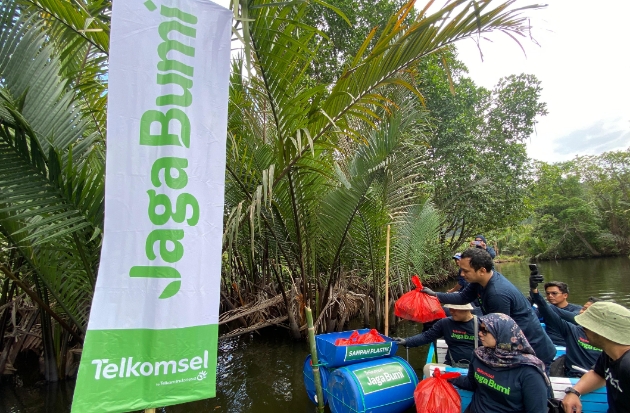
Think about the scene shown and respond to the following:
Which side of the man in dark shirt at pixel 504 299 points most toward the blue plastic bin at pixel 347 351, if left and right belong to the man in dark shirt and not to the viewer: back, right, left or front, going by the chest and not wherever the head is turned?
front

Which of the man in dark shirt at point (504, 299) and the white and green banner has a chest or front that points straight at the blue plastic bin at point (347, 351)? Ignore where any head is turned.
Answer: the man in dark shirt

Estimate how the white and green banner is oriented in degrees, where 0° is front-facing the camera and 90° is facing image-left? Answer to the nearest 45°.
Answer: approximately 0°

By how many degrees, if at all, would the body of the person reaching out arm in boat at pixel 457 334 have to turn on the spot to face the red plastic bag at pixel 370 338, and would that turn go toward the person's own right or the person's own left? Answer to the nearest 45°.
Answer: approximately 45° to the person's own right

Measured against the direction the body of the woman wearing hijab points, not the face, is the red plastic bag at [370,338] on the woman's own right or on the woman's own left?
on the woman's own right

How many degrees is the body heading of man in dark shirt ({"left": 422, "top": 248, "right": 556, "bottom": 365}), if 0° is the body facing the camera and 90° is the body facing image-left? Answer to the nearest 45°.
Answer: approximately 90°

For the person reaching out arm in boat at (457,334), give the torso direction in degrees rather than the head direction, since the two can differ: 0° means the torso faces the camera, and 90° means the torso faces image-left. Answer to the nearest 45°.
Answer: approximately 45°

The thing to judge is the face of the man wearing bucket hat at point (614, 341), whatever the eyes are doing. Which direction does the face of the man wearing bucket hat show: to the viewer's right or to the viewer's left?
to the viewer's left

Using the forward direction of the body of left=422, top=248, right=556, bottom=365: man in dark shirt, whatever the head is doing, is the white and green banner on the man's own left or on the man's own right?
on the man's own left

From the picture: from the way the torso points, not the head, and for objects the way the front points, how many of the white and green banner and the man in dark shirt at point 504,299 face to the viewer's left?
1
